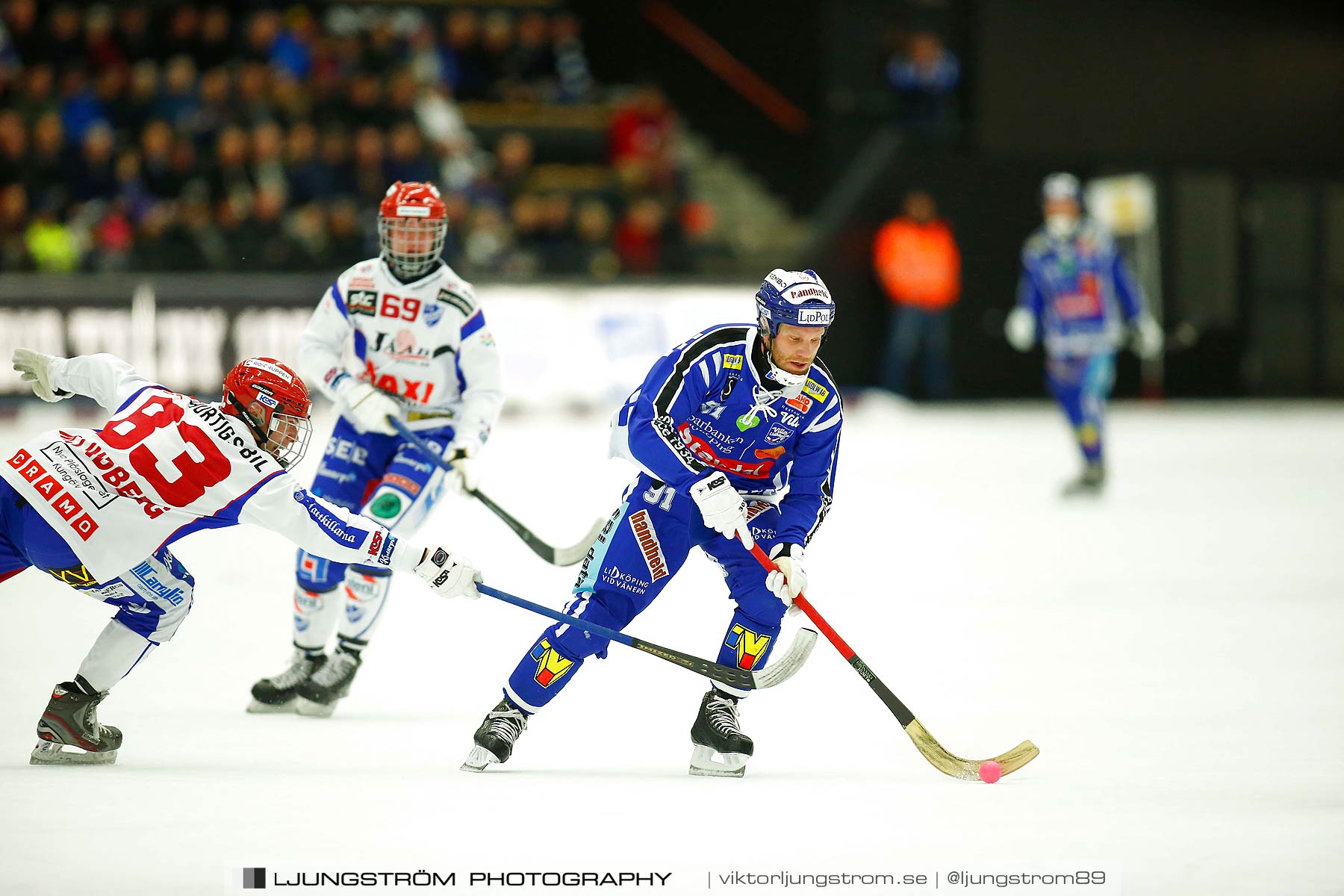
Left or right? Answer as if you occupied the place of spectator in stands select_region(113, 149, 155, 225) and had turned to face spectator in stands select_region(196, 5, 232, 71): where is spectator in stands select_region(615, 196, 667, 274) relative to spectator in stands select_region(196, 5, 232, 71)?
right

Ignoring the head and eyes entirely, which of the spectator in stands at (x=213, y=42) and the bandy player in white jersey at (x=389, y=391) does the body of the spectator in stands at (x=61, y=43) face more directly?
the bandy player in white jersey

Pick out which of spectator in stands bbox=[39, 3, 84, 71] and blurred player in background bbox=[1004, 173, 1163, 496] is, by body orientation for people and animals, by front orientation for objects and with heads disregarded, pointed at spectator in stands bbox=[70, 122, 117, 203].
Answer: spectator in stands bbox=[39, 3, 84, 71]

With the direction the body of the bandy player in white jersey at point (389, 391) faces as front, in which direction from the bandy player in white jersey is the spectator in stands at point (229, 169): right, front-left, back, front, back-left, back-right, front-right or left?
back

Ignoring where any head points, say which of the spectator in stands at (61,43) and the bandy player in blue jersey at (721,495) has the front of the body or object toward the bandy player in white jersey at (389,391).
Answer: the spectator in stands

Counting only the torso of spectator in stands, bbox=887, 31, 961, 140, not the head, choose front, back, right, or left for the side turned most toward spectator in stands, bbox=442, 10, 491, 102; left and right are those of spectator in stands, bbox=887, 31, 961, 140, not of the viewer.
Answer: right

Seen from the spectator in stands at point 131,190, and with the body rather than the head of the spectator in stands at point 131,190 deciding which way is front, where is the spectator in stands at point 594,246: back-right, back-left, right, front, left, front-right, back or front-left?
left

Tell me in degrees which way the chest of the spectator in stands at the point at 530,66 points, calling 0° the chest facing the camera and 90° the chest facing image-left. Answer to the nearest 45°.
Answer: approximately 0°

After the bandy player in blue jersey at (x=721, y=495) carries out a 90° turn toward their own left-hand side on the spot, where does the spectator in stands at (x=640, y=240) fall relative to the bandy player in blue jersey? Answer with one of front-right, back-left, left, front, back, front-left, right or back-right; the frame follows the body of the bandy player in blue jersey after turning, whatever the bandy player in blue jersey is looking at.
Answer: front-left
